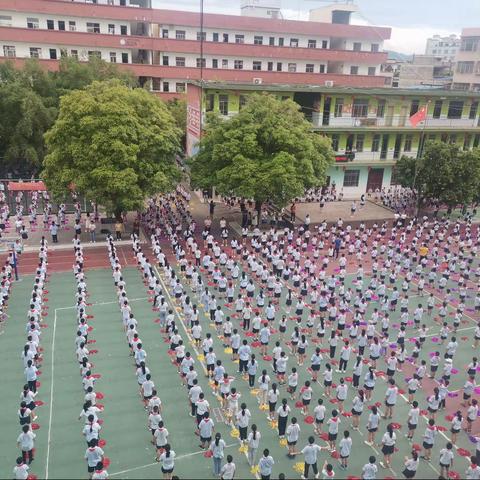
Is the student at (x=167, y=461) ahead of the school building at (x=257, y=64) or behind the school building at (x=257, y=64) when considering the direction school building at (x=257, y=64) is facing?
ahead

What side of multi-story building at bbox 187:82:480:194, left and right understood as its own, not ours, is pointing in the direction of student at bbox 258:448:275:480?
front

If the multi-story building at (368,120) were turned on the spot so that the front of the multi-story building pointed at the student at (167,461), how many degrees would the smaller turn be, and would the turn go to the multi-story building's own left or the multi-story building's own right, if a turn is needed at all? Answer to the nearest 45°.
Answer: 0° — it already faces them

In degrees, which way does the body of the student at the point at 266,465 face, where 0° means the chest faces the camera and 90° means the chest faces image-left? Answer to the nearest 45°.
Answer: approximately 180°

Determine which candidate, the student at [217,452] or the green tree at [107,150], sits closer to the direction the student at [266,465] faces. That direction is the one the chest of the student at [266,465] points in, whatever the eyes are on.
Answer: the green tree

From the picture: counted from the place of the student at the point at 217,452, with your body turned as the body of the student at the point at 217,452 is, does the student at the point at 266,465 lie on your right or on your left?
on your right

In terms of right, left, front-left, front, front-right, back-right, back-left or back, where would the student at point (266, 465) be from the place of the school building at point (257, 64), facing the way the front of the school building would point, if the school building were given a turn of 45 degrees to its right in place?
front-left

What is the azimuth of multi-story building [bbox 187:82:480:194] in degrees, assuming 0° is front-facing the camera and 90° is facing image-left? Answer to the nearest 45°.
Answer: approximately 0°

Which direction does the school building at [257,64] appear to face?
toward the camera

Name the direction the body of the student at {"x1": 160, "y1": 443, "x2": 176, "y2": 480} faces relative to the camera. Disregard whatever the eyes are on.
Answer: away from the camera

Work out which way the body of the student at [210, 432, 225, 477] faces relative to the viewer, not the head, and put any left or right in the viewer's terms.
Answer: facing away from the viewer
